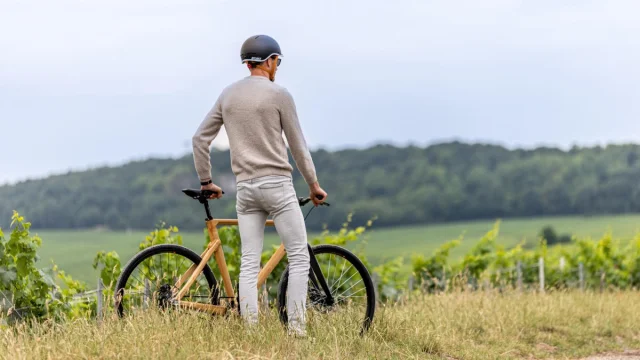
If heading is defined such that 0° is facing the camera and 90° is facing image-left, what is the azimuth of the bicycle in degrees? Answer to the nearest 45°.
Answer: approximately 270°

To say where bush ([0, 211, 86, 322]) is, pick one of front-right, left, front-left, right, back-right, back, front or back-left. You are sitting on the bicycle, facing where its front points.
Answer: back-left

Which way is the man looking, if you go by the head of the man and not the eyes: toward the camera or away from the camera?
away from the camera

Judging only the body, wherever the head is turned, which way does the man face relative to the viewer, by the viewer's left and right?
facing away from the viewer and to the right of the viewer

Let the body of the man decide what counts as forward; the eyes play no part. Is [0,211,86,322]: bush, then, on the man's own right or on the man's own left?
on the man's own left
